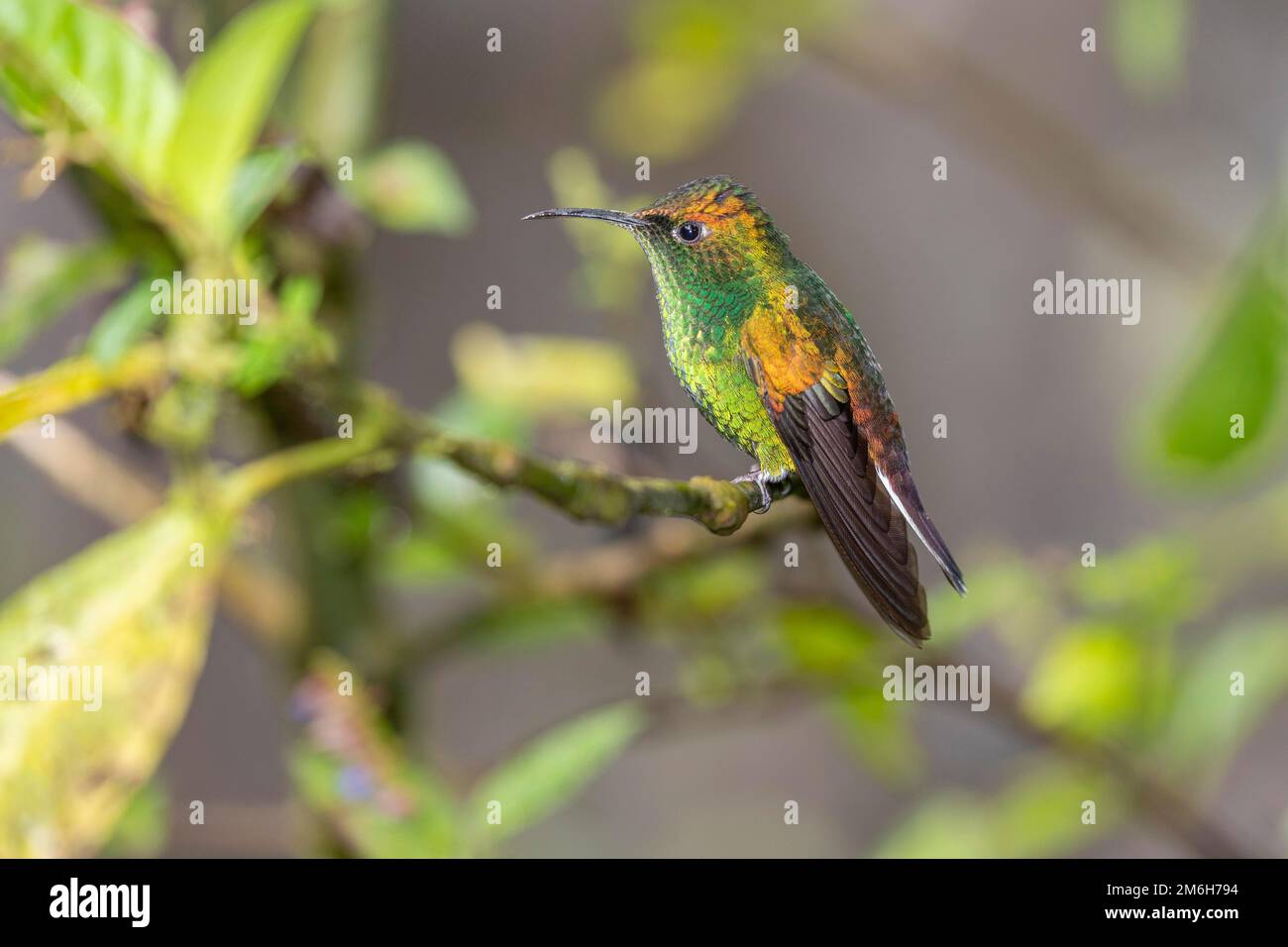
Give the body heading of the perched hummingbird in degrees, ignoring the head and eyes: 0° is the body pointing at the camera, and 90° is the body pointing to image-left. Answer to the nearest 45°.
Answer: approximately 90°

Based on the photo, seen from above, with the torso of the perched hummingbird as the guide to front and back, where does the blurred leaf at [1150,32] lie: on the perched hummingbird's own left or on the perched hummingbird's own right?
on the perched hummingbird's own right
